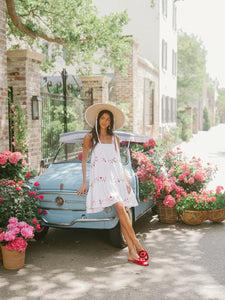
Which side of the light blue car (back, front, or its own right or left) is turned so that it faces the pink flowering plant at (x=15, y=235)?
front

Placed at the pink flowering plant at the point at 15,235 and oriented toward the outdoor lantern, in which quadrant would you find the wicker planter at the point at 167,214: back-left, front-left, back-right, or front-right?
front-right

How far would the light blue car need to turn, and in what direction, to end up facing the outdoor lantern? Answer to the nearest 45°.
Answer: approximately 135° to its right

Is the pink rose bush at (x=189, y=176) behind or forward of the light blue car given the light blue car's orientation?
behind

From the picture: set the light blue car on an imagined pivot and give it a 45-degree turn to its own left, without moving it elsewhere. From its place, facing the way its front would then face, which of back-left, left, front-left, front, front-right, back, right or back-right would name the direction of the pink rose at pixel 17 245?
front-right

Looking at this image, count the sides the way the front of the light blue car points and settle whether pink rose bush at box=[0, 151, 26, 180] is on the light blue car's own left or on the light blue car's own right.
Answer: on the light blue car's own right

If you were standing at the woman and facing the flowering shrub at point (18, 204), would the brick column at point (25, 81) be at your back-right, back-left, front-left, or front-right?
front-right

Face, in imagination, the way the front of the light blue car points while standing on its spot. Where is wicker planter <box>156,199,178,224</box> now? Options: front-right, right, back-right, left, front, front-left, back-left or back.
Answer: back

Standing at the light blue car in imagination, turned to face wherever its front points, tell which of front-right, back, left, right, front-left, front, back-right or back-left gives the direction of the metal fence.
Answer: back-right

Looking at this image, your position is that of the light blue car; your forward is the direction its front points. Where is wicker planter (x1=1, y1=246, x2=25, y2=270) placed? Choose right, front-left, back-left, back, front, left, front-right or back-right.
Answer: front

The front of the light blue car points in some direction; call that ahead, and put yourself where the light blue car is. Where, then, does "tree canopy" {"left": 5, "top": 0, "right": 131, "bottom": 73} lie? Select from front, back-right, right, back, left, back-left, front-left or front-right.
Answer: back-right

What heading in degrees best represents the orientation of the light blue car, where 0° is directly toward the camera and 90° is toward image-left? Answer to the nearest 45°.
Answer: approximately 45°

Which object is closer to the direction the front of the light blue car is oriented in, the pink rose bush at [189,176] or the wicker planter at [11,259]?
the wicker planter
